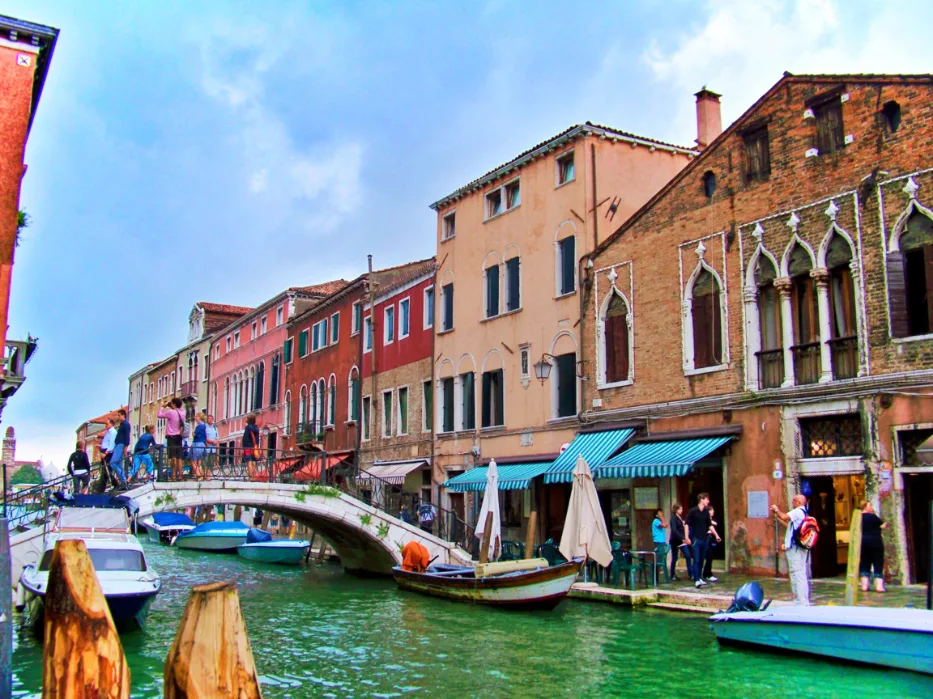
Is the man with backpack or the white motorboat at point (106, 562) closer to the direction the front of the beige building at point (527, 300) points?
the white motorboat

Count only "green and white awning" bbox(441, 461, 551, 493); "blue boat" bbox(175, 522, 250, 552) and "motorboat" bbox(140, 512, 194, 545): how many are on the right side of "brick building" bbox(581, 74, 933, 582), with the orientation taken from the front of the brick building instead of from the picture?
3

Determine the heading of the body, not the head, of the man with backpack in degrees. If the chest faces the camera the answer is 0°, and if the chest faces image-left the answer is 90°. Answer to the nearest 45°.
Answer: approximately 90°

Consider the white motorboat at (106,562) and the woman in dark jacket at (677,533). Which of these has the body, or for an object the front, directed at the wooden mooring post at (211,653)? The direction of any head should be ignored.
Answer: the white motorboat

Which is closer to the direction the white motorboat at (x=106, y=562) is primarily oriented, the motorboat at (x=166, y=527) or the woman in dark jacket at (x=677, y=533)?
the woman in dark jacket

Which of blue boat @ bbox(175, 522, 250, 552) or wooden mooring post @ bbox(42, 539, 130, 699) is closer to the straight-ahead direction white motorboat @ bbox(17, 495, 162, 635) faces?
the wooden mooring post

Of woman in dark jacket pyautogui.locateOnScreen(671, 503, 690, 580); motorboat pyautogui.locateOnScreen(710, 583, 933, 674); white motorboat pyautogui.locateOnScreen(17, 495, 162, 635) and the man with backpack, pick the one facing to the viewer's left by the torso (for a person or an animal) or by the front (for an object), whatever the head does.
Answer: the man with backpack

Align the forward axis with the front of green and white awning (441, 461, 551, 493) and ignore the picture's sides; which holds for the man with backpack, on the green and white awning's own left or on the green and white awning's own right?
on the green and white awning's own left

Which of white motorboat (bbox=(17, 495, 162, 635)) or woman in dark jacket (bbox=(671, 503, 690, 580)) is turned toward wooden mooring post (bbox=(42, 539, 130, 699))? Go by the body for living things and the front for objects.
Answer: the white motorboat

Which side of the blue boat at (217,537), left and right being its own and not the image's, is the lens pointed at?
left
